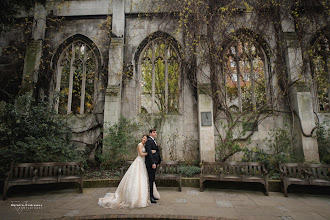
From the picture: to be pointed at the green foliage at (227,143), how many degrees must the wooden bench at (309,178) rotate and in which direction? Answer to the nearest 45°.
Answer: approximately 135° to its right

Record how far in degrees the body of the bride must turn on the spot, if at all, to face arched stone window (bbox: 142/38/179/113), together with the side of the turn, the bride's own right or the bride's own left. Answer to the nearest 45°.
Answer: approximately 90° to the bride's own left

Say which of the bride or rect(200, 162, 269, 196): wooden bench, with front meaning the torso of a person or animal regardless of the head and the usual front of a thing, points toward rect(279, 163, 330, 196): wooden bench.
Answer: the bride

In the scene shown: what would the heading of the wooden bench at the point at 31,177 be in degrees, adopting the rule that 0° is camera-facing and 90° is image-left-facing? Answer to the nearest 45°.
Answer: approximately 0°

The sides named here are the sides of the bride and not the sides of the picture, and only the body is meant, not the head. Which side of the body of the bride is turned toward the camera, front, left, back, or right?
right

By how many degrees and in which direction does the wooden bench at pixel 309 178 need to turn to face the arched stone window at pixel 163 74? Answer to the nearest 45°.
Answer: approximately 90° to its right
